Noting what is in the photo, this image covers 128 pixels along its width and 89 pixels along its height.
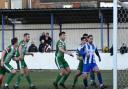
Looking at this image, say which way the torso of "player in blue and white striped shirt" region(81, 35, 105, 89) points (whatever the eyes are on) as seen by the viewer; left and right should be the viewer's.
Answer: facing the viewer

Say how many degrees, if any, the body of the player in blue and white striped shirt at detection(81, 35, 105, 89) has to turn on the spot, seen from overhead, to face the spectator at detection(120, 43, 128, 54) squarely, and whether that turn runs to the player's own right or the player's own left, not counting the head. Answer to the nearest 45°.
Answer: approximately 180°

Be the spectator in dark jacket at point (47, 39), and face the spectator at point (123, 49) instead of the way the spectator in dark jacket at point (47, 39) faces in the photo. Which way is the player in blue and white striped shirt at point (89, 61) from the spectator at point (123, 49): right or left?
right

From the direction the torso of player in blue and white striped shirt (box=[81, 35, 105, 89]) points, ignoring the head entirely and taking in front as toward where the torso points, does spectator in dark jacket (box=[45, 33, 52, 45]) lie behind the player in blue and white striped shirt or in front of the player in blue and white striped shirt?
behind
